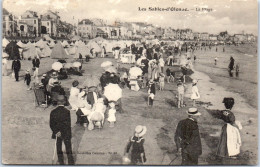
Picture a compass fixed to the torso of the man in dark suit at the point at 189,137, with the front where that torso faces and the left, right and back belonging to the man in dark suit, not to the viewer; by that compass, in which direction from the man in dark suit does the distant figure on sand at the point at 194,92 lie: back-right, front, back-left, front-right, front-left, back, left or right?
front-left

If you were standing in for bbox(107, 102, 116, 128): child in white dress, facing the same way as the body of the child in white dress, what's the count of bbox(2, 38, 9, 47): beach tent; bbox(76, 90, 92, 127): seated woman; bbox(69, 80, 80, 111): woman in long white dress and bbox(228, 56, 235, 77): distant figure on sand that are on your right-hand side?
3

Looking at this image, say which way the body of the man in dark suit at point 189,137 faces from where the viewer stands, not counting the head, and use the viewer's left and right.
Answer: facing away from the viewer and to the right of the viewer

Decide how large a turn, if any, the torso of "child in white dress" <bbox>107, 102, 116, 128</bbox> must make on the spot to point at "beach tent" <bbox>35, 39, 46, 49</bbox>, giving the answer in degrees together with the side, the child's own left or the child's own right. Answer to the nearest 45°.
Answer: approximately 135° to the child's own right

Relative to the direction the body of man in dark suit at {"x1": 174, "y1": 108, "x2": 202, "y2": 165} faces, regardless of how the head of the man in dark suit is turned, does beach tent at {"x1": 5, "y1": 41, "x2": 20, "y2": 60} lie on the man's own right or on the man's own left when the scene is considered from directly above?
on the man's own left

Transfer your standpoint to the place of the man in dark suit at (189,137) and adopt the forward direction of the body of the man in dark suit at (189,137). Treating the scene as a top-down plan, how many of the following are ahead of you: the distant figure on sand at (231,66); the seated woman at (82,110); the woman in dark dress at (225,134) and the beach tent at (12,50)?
2

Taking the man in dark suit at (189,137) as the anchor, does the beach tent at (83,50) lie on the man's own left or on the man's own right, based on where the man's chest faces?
on the man's own left

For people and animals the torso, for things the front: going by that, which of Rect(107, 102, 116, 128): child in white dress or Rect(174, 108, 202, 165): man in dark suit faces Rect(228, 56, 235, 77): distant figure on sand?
the man in dark suit

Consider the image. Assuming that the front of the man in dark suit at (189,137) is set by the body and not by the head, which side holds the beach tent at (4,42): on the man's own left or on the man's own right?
on the man's own left
